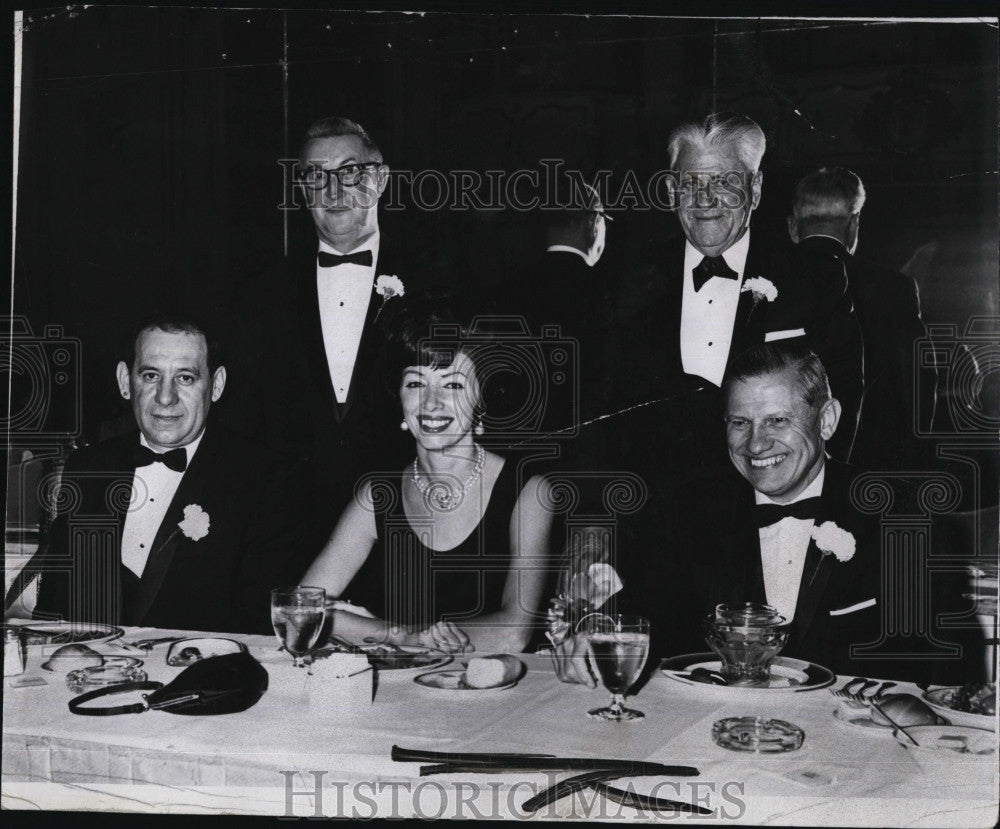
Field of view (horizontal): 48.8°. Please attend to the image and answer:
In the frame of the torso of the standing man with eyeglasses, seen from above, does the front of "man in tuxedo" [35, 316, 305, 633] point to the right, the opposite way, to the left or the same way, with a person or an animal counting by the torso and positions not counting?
the same way

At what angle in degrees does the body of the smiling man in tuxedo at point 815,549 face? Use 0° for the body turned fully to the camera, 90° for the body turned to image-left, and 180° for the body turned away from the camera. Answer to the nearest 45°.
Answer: approximately 45°

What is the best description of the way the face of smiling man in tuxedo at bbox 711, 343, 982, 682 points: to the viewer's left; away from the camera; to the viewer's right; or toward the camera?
toward the camera

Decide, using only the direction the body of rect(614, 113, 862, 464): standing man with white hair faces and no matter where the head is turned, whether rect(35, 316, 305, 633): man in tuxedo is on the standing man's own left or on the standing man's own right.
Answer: on the standing man's own right

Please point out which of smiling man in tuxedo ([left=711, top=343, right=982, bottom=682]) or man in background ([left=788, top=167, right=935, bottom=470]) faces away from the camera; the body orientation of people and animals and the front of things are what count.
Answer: the man in background

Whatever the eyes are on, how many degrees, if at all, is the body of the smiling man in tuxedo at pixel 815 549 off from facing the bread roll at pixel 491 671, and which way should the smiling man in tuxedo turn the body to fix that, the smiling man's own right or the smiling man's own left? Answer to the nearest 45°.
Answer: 0° — they already face it

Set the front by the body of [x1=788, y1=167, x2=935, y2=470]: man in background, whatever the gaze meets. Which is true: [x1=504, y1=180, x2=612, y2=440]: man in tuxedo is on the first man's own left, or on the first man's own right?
on the first man's own left

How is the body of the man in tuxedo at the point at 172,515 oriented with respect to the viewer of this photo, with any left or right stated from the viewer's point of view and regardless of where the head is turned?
facing the viewer

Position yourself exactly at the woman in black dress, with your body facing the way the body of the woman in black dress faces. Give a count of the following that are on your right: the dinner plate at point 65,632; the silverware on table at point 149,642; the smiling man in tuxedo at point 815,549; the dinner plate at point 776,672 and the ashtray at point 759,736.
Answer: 2

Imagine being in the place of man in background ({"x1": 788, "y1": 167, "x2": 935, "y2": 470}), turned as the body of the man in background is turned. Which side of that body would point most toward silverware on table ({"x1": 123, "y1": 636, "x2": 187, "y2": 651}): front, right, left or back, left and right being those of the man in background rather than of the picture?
left

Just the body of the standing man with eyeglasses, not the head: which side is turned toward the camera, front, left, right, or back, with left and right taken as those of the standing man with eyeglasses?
front

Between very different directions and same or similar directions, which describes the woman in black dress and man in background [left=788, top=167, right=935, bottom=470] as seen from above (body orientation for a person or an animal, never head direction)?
very different directions

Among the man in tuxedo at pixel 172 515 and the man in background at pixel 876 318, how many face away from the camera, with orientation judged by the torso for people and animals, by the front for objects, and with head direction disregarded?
1

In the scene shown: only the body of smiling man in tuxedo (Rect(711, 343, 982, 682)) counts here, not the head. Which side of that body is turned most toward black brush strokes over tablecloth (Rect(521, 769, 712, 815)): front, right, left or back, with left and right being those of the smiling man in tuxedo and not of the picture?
front

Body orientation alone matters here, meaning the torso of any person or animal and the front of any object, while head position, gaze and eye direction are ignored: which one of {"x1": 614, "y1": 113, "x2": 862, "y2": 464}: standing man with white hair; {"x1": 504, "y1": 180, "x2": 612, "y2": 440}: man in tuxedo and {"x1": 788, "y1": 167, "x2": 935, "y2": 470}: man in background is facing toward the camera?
the standing man with white hair

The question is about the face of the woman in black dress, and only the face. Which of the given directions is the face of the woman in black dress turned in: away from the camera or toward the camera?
toward the camera

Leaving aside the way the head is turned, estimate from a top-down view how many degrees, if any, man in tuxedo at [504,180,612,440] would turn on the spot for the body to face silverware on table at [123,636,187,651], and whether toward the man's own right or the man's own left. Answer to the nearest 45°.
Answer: approximately 135° to the man's own left

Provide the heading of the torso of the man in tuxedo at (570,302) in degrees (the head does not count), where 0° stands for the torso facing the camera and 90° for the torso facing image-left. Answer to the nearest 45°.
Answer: approximately 225°
